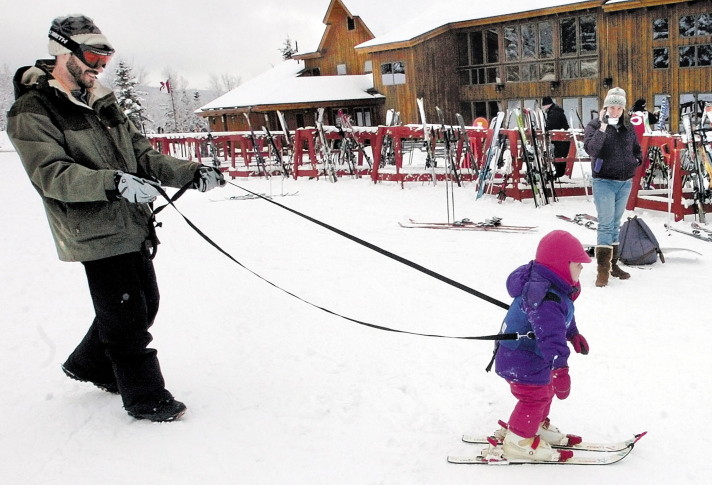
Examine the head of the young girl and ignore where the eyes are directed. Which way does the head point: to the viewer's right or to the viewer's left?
to the viewer's right

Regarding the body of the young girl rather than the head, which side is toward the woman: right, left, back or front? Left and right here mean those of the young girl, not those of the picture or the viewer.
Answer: left

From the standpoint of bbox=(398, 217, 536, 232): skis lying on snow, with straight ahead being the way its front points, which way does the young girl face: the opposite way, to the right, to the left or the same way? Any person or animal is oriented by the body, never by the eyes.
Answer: the opposite way

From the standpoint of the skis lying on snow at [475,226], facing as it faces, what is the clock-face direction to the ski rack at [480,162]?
The ski rack is roughly at 3 o'clock from the skis lying on snow.

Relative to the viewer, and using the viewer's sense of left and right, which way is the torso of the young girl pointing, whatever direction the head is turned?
facing to the right of the viewer

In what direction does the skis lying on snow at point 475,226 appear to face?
to the viewer's left

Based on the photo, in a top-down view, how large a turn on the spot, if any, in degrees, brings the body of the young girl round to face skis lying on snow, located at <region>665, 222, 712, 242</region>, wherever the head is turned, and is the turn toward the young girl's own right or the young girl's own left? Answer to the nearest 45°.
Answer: approximately 90° to the young girl's own left

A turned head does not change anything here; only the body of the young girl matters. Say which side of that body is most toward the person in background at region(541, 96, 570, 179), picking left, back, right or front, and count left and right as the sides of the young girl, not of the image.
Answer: left
